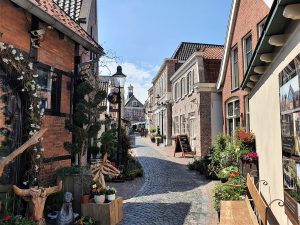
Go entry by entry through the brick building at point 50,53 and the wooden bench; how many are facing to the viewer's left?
1

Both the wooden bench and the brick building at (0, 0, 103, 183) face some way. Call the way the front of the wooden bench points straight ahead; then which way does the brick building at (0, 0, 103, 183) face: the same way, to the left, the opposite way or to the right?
the opposite way

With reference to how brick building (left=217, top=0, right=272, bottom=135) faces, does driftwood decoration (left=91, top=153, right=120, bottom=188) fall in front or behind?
in front

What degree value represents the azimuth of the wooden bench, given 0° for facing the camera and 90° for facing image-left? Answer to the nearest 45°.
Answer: approximately 90°

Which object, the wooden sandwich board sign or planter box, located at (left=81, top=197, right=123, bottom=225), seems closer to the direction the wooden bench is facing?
the planter box

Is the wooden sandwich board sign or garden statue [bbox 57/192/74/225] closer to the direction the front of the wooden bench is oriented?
the garden statue

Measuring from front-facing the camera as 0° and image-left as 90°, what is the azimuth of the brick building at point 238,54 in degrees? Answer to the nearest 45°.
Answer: approximately 45°

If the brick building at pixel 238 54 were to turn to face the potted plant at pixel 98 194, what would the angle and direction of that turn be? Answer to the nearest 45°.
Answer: approximately 45° to its left

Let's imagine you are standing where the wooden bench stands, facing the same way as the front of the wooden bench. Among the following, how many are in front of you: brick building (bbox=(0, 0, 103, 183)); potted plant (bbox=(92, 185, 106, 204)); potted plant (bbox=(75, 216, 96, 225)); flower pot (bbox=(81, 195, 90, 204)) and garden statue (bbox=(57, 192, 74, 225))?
5

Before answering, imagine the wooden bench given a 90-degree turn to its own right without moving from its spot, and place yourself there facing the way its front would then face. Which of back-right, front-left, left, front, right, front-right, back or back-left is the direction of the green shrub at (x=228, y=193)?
front

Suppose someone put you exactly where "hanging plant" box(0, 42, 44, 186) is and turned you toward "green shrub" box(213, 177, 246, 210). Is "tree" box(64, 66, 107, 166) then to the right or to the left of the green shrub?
left

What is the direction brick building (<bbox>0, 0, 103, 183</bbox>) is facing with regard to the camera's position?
facing the viewer and to the right of the viewer

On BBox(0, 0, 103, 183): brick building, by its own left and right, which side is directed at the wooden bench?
front

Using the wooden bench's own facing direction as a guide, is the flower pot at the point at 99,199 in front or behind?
in front
